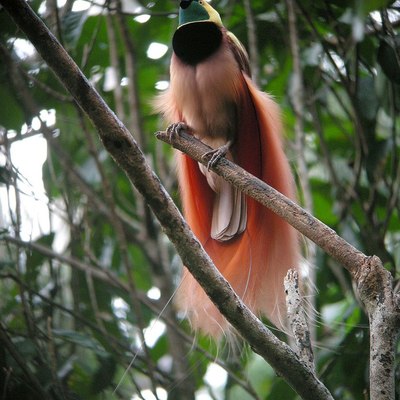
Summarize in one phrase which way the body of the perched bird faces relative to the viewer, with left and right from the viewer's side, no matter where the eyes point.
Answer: facing the viewer and to the left of the viewer
